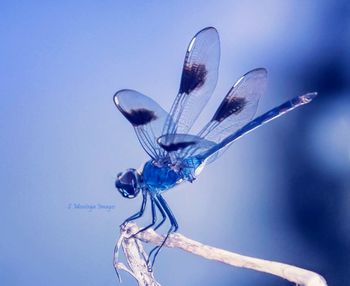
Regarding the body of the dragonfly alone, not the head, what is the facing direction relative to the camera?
to the viewer's left
